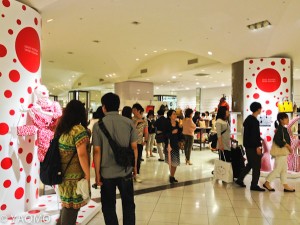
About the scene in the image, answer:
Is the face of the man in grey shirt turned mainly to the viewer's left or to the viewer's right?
to the viewer's left

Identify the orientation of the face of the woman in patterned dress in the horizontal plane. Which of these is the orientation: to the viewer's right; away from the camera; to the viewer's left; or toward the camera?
away from the camera

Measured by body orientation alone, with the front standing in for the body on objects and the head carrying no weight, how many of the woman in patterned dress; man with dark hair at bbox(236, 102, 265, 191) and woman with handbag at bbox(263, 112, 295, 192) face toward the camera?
0

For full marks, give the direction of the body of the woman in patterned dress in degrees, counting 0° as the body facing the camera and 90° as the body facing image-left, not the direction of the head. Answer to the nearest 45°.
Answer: approximately 225°

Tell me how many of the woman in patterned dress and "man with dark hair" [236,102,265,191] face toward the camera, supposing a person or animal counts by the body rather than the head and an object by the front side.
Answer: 0

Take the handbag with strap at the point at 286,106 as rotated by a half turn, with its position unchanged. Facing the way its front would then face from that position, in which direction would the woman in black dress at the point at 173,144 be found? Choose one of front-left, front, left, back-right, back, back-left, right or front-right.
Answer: back-left

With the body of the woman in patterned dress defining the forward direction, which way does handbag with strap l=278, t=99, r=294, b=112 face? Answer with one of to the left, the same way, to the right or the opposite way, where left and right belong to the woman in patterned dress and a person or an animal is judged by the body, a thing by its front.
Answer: the opposite way

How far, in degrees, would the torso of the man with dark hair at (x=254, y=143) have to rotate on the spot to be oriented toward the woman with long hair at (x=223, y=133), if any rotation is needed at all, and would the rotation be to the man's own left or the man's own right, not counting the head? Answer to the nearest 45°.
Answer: approximately 135° to the man's own left

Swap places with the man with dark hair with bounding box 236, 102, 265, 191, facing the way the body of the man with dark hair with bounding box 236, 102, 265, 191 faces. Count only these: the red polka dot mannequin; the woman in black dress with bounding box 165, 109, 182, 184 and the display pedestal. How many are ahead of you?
0

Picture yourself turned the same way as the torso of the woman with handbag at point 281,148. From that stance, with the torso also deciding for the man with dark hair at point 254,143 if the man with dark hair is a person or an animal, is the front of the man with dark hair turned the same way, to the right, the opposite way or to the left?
the same way

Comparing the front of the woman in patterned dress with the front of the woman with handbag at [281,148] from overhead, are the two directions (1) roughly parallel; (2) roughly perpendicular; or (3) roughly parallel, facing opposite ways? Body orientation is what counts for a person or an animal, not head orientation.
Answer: roughly perpendicular

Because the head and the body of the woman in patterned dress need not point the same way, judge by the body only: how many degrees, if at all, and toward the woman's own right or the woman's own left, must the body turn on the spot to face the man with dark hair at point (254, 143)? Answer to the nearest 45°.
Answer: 0° — they already face them

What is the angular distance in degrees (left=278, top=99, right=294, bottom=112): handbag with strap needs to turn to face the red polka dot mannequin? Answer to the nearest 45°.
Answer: approximately 45° to its right

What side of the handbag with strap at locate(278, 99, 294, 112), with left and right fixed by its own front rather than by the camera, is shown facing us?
front
